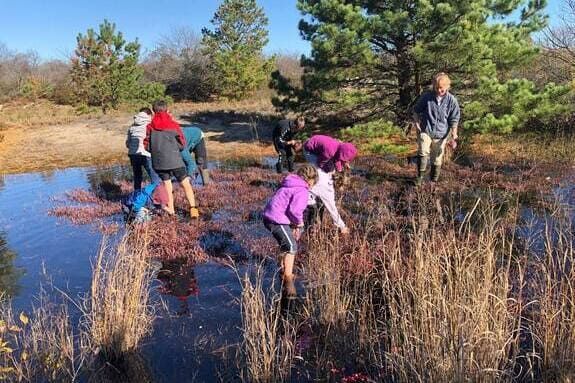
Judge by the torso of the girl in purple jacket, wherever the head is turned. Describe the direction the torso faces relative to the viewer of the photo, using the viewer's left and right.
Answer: facing to the right of the viewer

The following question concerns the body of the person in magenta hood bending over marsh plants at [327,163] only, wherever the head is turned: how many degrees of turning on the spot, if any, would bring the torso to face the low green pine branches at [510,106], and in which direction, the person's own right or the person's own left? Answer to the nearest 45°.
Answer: approximately 45° to the person's own left

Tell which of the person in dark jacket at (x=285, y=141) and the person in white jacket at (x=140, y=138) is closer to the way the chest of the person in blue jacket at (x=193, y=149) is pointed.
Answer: the person in white jacket

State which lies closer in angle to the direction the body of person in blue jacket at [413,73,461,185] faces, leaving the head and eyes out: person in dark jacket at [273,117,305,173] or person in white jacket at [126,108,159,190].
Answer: the person in white jacket

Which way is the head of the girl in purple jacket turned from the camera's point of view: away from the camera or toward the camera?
away from the camera

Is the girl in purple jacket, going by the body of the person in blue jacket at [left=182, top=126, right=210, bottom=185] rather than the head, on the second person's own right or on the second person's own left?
on the second person's own left

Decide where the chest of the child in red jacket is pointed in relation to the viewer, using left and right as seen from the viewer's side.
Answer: facing away from the viewer

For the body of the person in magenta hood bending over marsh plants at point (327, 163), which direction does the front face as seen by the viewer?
to the viewer's right

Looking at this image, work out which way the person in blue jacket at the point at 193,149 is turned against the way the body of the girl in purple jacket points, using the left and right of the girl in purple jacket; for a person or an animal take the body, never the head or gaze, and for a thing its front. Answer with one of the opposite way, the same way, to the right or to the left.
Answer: the opposite way
